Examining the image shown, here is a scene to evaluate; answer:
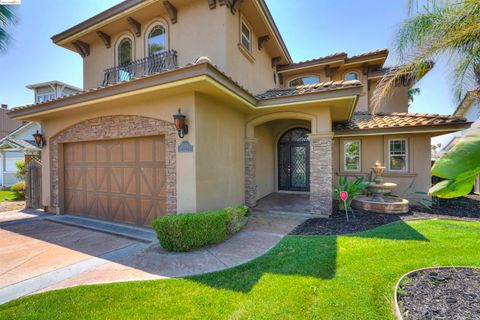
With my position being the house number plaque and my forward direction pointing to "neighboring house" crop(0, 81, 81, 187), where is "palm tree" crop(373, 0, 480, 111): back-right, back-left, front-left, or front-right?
back-right

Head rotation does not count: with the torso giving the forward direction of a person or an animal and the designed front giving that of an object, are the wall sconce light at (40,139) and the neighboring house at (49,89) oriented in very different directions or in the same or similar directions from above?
same or similar directions

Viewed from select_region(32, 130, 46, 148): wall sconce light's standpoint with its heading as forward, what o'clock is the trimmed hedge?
The trimmed hedge is roughly at 10 o'clock from the wall sconce light.

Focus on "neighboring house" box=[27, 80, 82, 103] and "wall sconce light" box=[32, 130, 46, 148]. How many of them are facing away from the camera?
0

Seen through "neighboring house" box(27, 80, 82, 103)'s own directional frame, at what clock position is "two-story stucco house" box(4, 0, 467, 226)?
The two-story stucco house is roughly at 10 o'clock from the neighboring house.

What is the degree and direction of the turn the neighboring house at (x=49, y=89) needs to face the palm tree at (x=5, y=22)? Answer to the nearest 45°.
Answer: approximately 45° to its left

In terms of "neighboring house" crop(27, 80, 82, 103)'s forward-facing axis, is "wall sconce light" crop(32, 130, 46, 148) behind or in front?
in front

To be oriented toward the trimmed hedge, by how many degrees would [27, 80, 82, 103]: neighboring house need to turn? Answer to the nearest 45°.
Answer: approximately 45° to its left

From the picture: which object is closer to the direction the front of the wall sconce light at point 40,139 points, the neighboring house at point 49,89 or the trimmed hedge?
the trimmed hedge

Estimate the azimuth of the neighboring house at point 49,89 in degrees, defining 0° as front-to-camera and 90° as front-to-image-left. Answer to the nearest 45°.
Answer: approximately 45°

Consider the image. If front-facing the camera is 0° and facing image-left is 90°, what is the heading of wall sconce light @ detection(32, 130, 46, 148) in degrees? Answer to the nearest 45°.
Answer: approximately 45°

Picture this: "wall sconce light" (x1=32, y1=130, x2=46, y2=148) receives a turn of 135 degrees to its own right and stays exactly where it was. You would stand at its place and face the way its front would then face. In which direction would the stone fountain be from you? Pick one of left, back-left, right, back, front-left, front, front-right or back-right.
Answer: back-right

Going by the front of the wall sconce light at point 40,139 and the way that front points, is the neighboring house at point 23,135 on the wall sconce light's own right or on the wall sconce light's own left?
on the wall sconce light's own right

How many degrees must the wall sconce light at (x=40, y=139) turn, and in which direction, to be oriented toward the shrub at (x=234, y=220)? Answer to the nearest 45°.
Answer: approximately 90° to its left

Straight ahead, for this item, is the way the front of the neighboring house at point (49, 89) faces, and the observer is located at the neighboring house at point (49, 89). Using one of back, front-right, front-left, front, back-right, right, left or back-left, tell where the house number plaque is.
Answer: front-left
